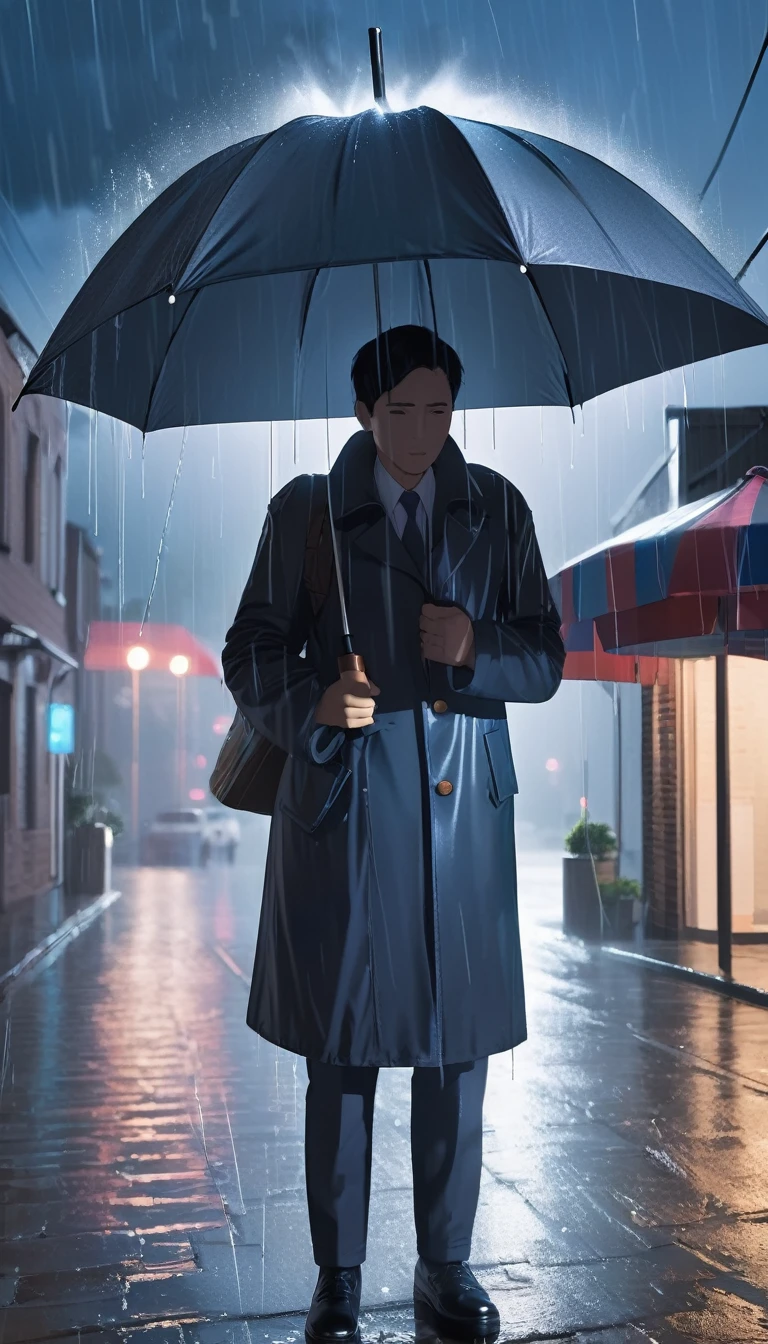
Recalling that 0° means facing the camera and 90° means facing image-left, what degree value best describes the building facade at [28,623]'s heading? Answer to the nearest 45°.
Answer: approximately 270°

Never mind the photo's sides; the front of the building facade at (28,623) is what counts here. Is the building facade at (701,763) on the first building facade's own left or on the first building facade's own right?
on the first building facade's own right

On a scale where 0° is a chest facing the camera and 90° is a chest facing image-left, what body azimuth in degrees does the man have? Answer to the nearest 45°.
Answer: approximately 0°

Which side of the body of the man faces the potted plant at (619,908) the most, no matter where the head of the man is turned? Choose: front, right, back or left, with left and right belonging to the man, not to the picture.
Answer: back

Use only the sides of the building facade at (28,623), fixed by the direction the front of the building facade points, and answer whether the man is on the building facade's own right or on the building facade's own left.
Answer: on the building facade's own right

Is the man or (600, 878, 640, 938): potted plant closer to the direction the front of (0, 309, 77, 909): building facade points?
the potted plant

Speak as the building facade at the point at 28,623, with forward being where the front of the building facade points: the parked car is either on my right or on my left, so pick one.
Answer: on my left

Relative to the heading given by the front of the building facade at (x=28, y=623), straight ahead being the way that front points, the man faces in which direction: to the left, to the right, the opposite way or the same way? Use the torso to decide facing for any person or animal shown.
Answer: to the right

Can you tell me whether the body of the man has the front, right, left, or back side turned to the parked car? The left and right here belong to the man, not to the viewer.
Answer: back
